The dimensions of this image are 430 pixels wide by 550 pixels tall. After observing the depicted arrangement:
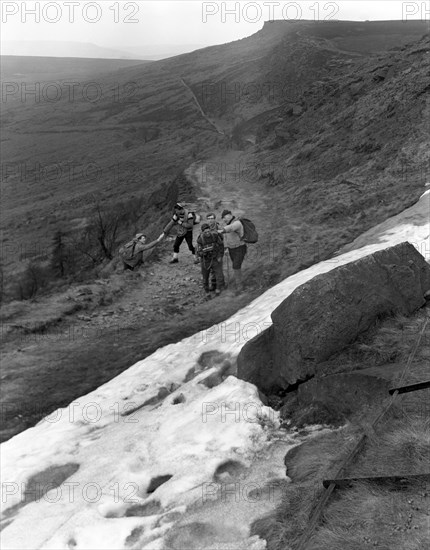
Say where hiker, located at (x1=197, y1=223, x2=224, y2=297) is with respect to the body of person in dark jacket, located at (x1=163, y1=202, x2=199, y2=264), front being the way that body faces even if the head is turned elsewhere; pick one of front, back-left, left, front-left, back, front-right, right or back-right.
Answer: front-left

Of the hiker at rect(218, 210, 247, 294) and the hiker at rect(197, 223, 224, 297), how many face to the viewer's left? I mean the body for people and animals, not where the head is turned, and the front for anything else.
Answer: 1

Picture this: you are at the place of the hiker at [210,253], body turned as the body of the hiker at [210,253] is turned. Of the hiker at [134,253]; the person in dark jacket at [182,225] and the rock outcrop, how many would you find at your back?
1

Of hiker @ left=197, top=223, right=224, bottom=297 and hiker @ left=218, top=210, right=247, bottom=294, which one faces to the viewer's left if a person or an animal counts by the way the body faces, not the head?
hiker @ left=218, top=210, right=247, bottom=294

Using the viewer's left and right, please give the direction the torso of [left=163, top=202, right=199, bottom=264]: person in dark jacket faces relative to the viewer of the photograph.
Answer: facing the viewer and to the left of the viewer

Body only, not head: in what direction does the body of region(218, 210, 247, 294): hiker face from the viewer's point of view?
to the viewer's left

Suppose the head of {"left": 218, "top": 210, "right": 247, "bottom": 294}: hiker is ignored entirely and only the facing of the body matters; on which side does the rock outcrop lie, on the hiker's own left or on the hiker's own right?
on the hiker's own left

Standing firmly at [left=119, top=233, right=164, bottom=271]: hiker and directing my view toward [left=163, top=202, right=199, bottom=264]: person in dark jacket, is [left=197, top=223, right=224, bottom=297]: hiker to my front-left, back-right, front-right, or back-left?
front-right
